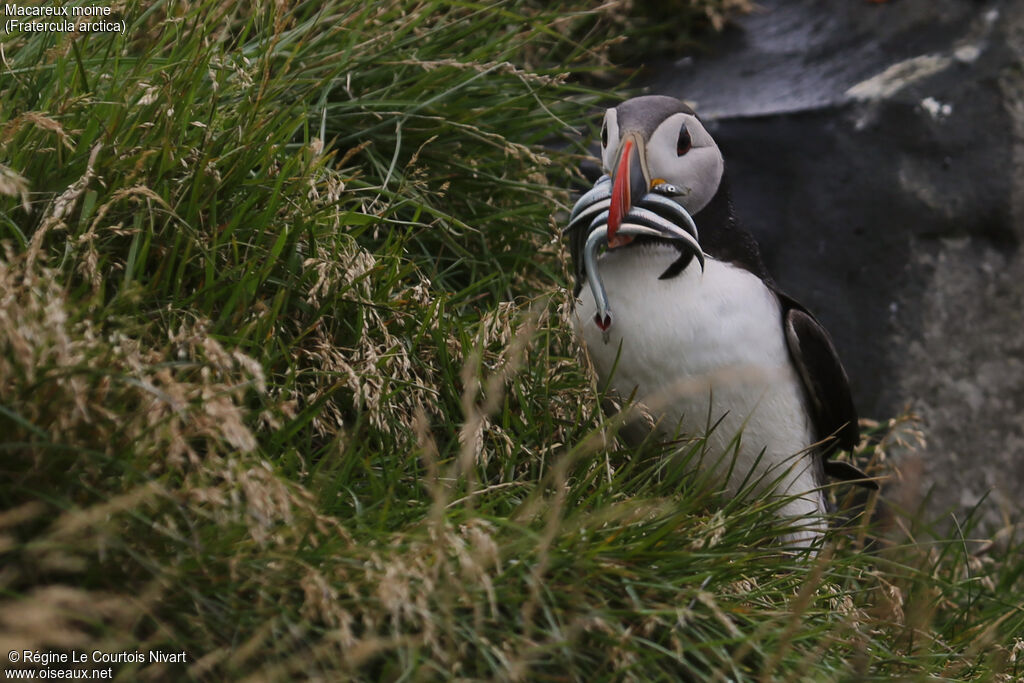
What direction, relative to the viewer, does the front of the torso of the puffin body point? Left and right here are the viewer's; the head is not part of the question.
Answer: facing the viewer and to the left of the viewer
